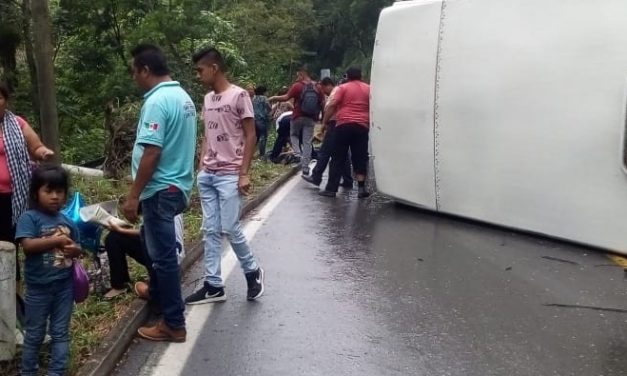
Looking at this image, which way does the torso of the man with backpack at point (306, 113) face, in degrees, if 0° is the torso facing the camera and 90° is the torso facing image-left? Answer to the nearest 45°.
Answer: approximately 135°

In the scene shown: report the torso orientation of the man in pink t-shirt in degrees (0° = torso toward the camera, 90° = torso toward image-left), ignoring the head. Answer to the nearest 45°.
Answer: approximately 45°

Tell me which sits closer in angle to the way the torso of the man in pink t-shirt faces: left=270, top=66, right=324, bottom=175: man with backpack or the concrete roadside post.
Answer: the concrete roadside post

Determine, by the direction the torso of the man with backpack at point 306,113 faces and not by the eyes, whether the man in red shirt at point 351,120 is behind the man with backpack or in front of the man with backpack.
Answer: behind

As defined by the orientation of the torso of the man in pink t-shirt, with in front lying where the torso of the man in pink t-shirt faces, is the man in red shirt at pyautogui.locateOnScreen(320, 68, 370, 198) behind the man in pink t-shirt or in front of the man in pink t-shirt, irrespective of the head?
behind
